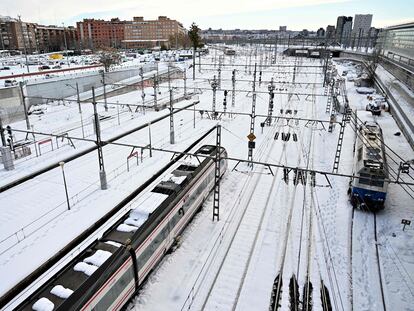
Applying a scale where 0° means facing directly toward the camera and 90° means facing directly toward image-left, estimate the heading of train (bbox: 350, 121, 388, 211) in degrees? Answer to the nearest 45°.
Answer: approximately 0°

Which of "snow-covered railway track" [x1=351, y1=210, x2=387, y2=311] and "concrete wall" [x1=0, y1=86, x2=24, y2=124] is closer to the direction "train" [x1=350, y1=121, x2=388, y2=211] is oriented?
the snow-covered railway track

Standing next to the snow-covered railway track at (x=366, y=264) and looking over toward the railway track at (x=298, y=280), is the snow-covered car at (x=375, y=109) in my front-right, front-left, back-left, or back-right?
back-right

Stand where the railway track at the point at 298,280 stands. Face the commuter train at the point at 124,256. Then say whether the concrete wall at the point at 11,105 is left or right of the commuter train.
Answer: right

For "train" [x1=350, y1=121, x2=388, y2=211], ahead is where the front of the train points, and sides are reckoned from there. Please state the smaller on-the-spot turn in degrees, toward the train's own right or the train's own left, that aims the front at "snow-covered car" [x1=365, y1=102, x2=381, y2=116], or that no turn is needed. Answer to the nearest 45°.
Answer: approximately 180°

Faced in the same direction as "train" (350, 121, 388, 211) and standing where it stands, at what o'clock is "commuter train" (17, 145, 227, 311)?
The commuter train is roughly at 1 o'clock from the train.

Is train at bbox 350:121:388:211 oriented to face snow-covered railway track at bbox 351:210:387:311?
yes
